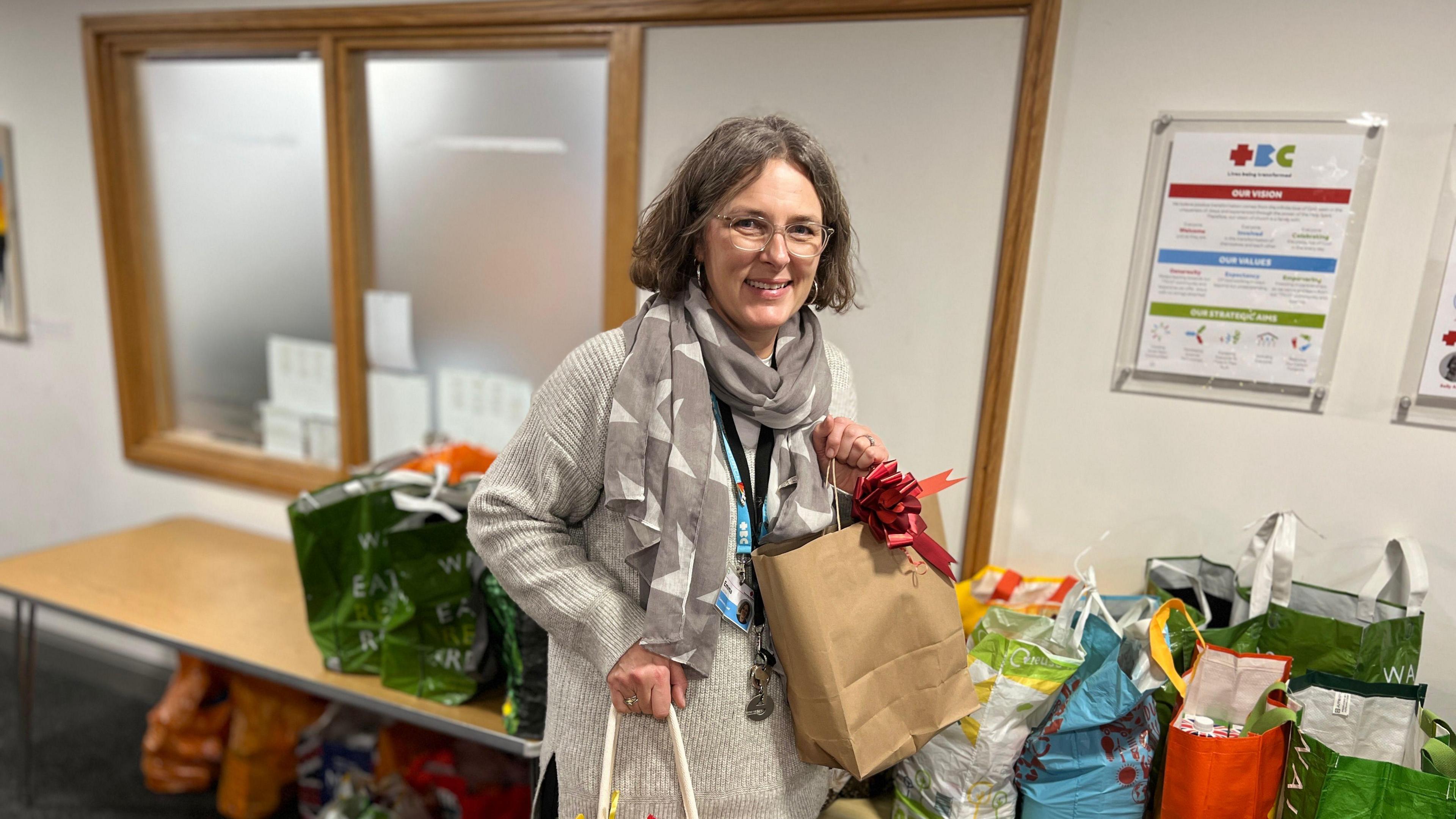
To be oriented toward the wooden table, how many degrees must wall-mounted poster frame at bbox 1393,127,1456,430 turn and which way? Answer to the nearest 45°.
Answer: approximately 45° to its right

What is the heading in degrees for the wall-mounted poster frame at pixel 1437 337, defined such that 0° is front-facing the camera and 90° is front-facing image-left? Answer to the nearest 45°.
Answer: approximately 0°

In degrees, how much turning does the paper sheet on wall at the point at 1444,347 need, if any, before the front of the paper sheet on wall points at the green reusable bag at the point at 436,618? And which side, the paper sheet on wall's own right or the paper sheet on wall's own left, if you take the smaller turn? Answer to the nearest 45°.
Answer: approximately 45° to the paper sheet on wall's own right

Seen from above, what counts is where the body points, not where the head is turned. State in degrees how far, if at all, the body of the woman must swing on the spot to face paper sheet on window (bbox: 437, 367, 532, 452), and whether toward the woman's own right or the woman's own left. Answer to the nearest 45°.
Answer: approximately 180°

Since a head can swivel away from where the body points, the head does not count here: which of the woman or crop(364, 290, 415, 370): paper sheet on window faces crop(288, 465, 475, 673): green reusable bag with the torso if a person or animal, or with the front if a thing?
the paper sheet on window
